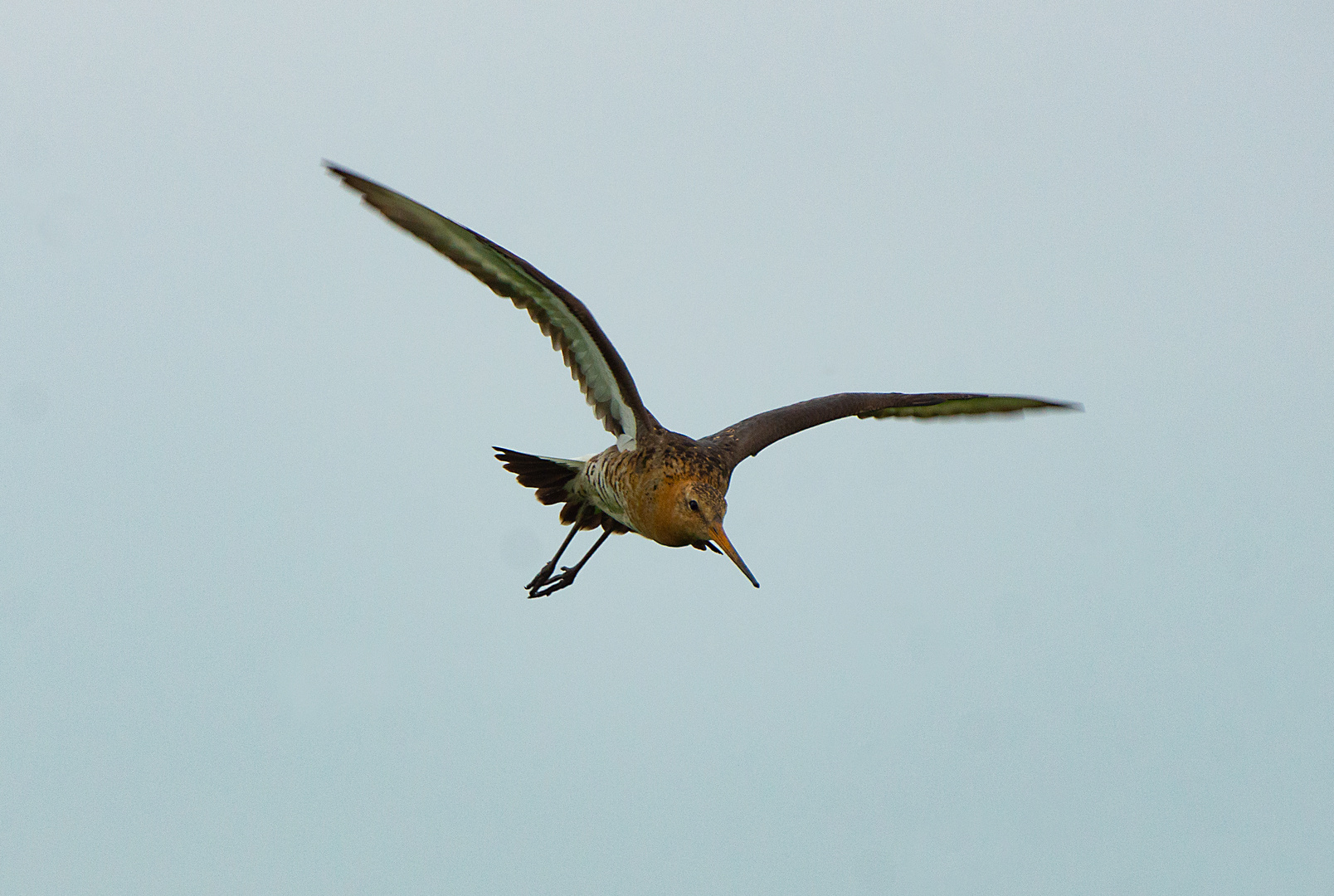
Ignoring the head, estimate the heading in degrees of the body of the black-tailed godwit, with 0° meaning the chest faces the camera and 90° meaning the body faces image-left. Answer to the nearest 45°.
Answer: approximately 315°
